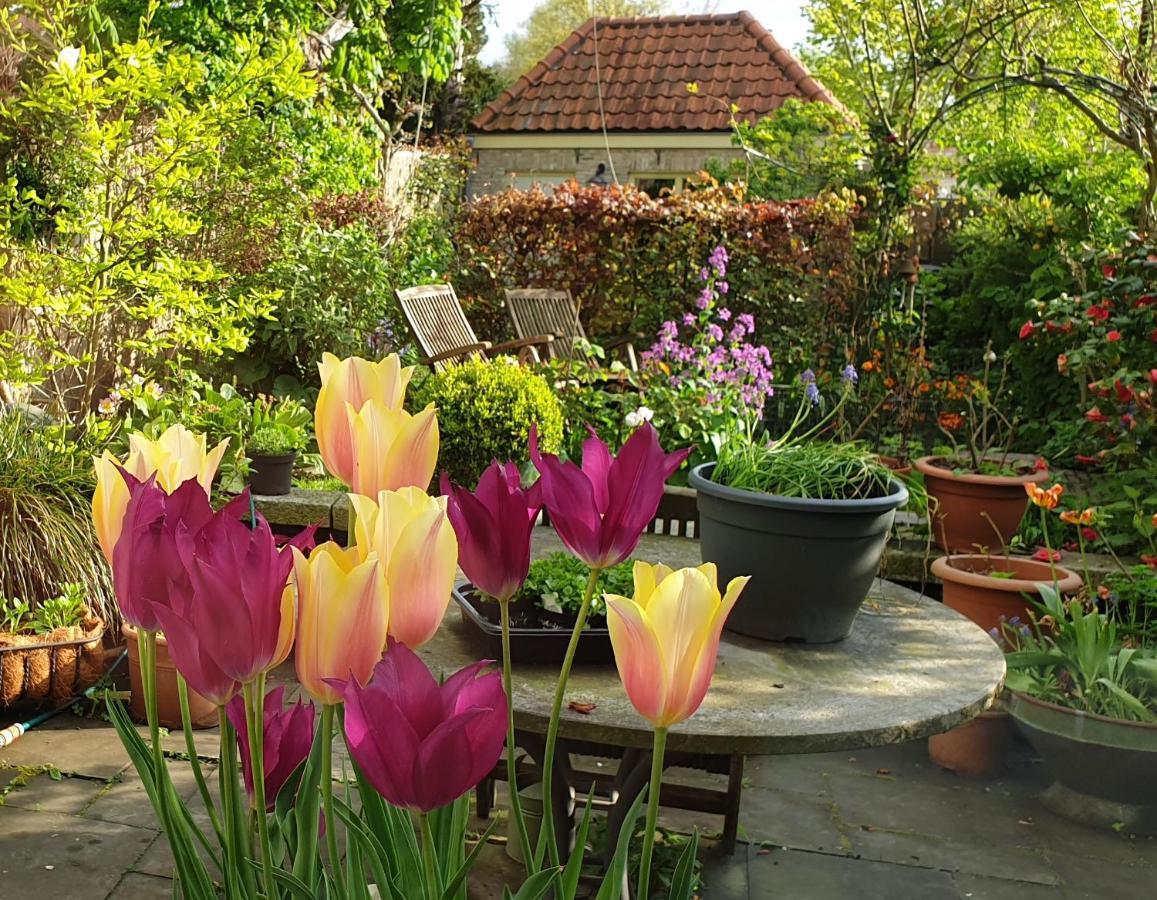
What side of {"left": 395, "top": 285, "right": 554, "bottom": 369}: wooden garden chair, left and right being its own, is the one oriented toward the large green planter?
front

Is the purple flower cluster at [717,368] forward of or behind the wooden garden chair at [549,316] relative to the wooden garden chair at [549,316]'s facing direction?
forward

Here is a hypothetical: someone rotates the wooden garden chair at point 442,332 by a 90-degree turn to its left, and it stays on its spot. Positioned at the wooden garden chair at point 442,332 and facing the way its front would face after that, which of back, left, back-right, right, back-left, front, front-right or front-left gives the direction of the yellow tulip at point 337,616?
back-right

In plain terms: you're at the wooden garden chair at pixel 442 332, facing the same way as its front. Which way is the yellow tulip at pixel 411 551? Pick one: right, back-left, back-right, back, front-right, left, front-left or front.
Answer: front-right

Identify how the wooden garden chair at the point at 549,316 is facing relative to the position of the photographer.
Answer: facing the viewer and to the right of the viewer

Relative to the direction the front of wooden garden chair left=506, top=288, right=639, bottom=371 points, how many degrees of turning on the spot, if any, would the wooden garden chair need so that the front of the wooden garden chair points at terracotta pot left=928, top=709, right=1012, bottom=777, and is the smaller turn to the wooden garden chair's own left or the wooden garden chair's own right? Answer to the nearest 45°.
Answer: approximately 45° to the wooden garden chair's own right

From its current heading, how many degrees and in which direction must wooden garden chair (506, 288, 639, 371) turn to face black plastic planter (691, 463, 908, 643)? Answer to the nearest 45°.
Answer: approximately 45° to its right

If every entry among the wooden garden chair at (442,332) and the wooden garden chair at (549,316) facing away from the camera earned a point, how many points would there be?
0

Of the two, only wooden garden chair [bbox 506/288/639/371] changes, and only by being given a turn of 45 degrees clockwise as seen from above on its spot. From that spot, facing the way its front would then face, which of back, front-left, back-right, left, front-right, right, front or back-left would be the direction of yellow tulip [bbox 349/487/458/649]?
front

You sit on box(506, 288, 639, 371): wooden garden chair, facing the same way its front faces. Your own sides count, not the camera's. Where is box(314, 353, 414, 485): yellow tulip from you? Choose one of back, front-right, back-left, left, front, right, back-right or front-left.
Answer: front-right

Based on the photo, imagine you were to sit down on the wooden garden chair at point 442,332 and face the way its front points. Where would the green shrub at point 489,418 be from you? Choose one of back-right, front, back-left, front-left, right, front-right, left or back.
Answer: front-right

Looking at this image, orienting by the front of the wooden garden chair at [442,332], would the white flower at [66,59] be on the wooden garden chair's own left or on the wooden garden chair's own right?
on the wooden garden chair's own right

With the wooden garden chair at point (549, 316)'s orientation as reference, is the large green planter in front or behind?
in front
